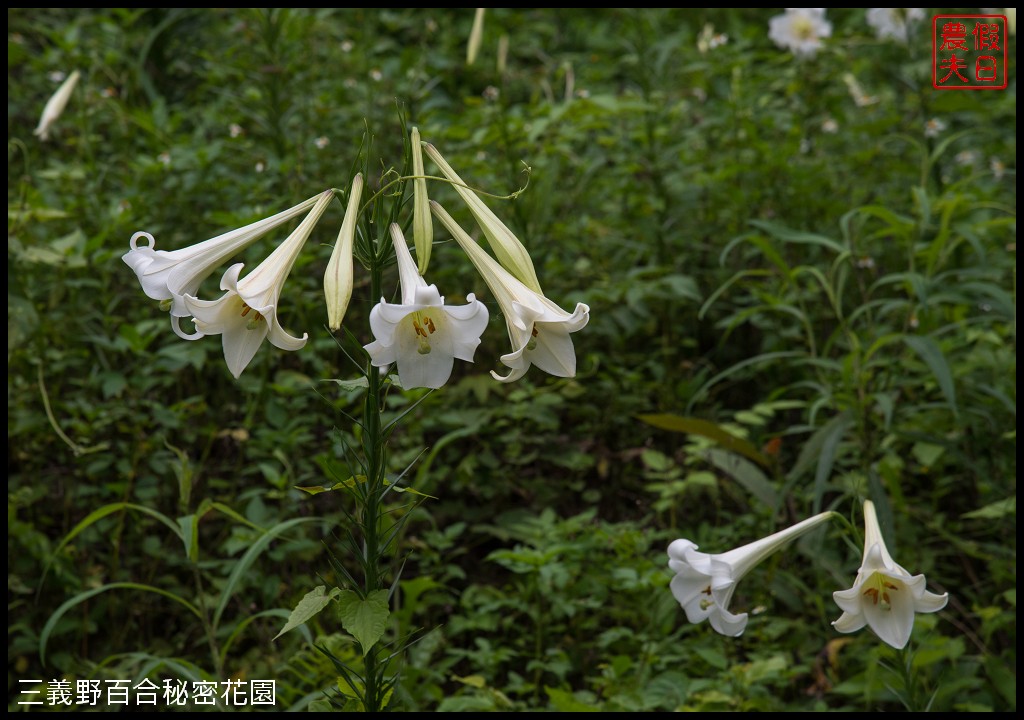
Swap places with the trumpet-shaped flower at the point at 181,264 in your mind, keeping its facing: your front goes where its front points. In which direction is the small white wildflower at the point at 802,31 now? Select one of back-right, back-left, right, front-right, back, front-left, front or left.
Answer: back-right

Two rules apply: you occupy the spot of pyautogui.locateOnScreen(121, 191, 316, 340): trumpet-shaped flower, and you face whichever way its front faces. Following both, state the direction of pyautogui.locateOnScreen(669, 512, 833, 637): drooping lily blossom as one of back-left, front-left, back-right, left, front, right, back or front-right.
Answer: back

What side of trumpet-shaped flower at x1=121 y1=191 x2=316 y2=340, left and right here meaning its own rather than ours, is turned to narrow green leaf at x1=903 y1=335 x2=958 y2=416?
back

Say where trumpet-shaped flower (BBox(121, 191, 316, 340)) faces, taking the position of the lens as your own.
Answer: facing to the left of the viewer

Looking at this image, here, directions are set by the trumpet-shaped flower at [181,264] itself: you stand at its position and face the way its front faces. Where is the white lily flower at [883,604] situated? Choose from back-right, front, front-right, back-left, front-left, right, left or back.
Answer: back
